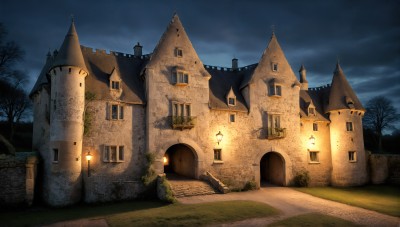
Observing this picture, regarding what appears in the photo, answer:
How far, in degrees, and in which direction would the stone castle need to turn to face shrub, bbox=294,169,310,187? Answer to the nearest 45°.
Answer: approximately 45° to its left

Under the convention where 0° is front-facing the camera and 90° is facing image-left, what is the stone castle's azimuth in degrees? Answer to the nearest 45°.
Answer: approximately 315°

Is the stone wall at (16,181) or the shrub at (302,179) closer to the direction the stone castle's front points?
the shrub

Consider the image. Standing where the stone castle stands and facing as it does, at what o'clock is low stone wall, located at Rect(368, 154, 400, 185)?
The low stone wall is roughly at 10 o'clock from the stone castle.

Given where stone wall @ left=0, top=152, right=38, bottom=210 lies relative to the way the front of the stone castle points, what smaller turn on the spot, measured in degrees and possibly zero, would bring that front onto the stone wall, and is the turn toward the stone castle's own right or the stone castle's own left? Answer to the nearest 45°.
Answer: approximately 90° to the stone castle's own right
